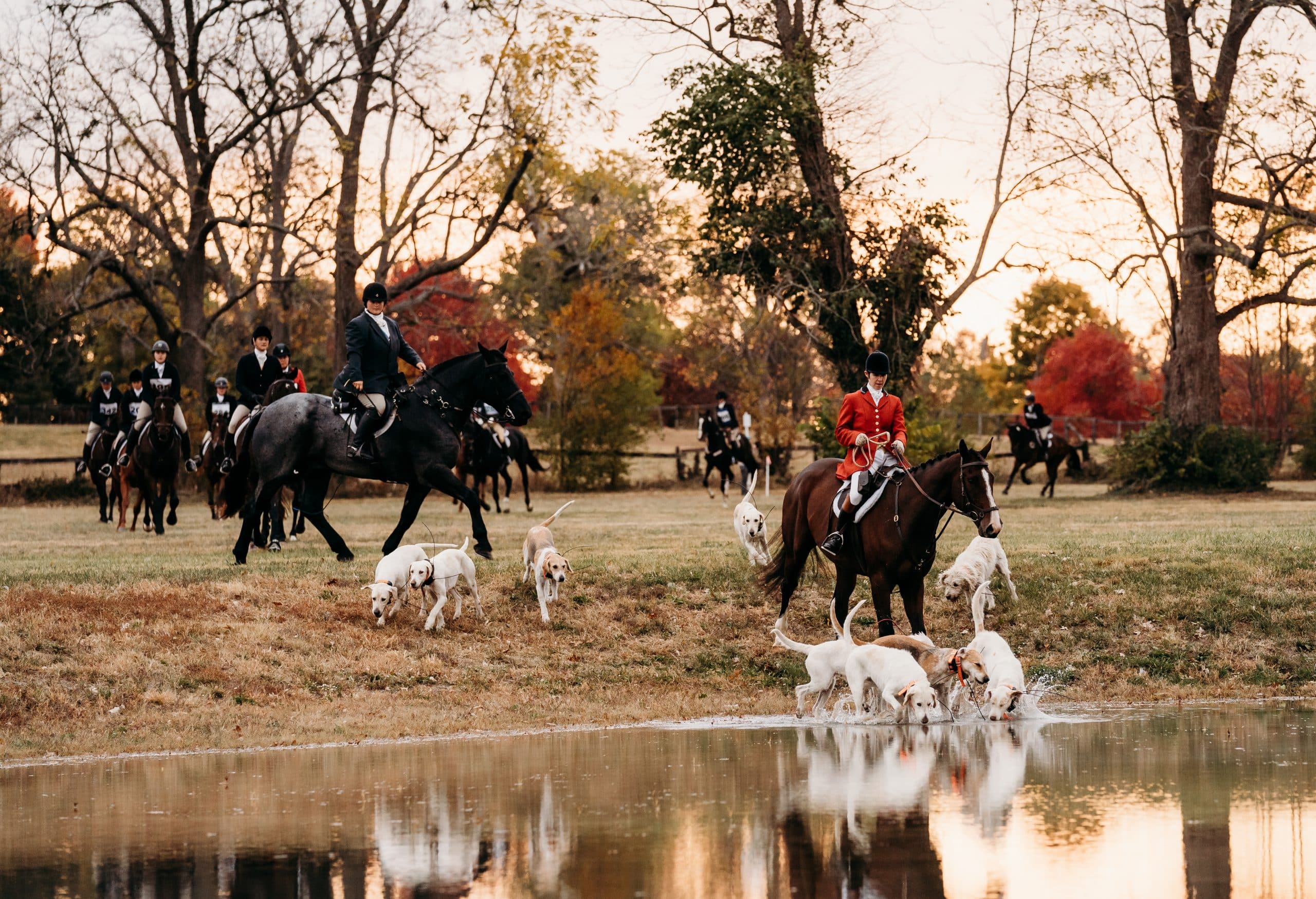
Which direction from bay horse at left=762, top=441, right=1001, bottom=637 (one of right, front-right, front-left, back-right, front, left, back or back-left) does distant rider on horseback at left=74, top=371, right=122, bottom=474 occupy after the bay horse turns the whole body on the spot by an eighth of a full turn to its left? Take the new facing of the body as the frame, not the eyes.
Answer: back-left

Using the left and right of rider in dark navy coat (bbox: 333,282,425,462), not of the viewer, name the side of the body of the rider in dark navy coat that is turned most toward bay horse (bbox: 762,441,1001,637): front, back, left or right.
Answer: front

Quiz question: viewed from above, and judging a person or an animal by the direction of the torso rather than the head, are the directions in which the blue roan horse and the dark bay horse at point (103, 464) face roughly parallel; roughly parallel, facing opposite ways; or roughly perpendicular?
roughly perpendicular

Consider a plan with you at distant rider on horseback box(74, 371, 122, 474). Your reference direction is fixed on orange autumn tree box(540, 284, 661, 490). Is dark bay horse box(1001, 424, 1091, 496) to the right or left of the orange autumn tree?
right

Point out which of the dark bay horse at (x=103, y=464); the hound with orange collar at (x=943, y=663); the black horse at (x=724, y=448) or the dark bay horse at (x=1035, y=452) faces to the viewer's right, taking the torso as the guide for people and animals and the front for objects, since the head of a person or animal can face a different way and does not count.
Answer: the hound with orange collar

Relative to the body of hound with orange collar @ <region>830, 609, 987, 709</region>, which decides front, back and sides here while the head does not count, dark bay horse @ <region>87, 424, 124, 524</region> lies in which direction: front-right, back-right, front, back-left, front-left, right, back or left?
back-left

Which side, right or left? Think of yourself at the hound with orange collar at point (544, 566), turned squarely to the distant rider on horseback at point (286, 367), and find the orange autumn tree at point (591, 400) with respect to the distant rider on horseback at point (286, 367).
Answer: right

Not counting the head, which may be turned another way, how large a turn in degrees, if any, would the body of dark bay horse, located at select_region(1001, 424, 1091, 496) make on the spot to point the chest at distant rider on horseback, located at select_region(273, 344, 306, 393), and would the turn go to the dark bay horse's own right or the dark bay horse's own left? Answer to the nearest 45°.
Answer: approximately 45° to the dark bay horse's own left

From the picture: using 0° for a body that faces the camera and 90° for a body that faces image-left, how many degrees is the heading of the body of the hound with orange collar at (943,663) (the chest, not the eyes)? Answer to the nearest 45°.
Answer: approximately 270°

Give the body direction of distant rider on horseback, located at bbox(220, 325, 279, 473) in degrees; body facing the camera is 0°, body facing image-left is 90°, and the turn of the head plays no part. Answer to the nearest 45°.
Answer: approximately 315°

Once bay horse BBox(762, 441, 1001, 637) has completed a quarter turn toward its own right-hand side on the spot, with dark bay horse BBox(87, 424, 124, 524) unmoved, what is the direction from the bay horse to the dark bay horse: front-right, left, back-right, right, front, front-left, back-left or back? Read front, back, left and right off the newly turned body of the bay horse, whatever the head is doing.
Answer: right

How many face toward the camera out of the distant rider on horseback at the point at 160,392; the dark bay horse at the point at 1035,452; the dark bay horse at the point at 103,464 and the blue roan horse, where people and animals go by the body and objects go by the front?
2

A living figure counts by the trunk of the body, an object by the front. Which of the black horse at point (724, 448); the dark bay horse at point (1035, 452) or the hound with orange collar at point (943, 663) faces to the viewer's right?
the hound with orange collar

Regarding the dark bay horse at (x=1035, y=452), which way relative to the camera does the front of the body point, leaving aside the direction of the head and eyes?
to the viewer's left
